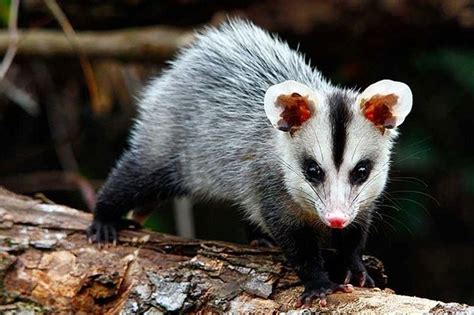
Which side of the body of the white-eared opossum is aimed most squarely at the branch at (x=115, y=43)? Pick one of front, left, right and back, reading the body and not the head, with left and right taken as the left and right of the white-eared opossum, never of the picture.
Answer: back

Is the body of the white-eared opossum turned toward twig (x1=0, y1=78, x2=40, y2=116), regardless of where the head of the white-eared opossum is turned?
no

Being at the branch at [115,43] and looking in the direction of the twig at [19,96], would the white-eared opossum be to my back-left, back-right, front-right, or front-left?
back-left

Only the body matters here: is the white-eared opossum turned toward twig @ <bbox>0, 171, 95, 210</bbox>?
no

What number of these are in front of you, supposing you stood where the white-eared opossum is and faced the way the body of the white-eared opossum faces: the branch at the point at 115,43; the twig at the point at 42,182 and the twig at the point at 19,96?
0

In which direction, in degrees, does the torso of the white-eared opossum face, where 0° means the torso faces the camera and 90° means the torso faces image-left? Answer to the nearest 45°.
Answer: approximately 315°
